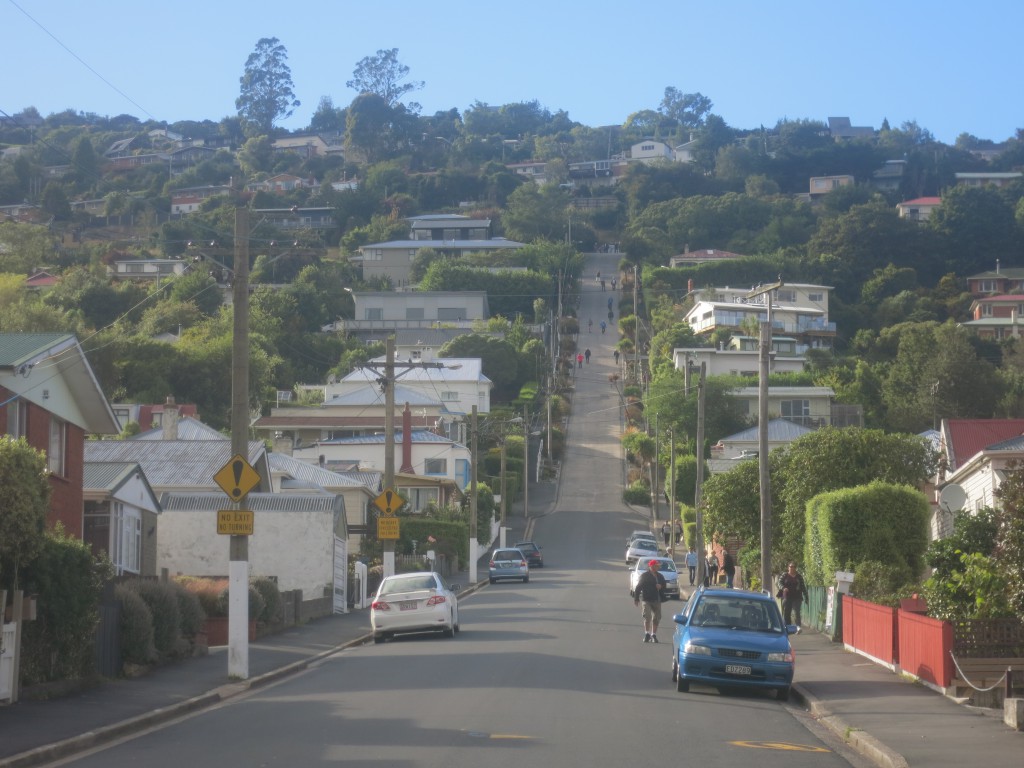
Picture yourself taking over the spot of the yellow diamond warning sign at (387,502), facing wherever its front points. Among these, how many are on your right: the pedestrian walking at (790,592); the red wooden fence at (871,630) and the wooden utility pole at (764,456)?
0

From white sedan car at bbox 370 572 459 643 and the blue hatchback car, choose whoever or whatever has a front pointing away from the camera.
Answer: the white sedan car

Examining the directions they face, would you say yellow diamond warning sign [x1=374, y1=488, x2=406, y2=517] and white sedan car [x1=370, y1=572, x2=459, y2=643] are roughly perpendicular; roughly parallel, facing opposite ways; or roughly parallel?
roughly parallel, facing opposite ways

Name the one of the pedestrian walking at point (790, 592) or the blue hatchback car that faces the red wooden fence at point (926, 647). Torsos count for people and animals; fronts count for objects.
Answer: the pedestrian walking

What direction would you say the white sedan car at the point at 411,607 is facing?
away from the camera

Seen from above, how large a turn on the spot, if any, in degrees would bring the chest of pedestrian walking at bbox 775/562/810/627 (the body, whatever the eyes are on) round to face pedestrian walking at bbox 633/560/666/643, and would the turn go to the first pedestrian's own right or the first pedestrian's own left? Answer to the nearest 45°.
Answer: approximately 45° to the first pedestrian's own right

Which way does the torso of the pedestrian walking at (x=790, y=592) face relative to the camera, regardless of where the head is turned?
toward the camera

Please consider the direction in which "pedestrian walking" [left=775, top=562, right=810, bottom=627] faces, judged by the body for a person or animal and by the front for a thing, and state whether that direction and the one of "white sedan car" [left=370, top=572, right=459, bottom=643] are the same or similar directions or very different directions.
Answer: very different directions

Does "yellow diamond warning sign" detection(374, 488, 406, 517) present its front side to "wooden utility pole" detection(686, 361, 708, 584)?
no

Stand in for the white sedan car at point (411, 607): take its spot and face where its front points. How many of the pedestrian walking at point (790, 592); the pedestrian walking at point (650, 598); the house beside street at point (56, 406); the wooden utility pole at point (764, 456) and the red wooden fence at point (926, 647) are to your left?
1

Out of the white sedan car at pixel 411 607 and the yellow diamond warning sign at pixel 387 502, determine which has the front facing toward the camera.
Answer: the yellow diamond warning sign

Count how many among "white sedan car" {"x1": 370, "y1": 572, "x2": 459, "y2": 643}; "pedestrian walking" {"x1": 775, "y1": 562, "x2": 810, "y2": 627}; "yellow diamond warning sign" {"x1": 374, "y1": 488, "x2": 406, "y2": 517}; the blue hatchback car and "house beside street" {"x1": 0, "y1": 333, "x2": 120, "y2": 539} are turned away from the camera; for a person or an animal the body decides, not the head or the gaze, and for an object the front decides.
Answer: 1

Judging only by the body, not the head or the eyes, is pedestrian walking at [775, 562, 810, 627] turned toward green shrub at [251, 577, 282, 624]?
no

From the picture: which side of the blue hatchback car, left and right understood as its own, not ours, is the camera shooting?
front

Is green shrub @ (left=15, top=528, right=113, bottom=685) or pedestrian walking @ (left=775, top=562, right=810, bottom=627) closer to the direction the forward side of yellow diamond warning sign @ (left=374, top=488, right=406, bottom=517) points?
the green shrub

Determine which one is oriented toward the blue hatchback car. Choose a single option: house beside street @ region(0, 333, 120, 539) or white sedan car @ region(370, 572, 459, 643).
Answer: the house beside street

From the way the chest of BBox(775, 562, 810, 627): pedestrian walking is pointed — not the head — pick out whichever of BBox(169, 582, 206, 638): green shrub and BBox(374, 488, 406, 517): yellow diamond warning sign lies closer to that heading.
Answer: the green shrub

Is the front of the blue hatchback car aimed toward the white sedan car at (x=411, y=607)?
no

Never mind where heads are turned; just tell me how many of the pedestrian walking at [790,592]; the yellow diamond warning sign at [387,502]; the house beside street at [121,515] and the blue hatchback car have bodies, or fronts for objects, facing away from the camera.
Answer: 0

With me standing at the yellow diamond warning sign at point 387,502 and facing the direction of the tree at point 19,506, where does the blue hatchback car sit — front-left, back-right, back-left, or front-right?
front-left
